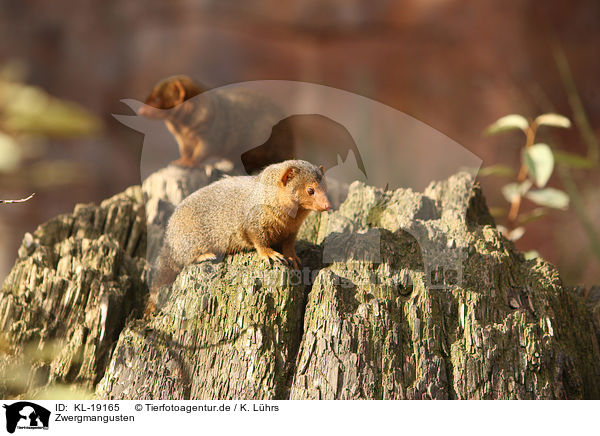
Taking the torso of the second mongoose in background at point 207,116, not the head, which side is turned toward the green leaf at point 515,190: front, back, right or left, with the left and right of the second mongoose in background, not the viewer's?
back

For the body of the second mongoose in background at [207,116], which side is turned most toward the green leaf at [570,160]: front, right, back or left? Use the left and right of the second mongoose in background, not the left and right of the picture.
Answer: back

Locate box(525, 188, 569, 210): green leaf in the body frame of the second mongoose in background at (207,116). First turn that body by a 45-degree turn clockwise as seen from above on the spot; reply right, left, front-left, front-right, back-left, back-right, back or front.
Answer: back-right

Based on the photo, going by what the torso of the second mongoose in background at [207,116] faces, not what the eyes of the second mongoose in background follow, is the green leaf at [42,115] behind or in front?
in front

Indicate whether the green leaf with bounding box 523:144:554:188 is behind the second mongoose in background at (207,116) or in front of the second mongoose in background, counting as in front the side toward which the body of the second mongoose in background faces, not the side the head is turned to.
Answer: behind

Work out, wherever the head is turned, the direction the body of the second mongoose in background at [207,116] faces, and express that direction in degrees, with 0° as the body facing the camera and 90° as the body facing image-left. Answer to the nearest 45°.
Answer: approximately 90°
